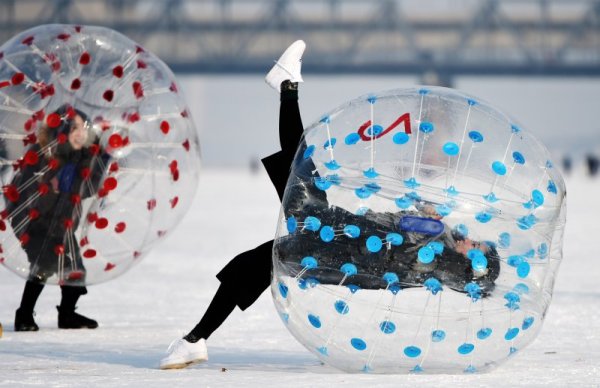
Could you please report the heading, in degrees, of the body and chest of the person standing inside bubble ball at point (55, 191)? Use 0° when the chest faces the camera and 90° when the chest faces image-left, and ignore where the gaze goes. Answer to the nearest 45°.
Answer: approximately 315°

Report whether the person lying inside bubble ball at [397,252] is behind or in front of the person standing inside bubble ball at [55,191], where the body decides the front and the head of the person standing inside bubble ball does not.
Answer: in front

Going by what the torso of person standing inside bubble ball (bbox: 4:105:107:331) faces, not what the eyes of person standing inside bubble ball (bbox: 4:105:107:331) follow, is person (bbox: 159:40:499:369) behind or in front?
in front
